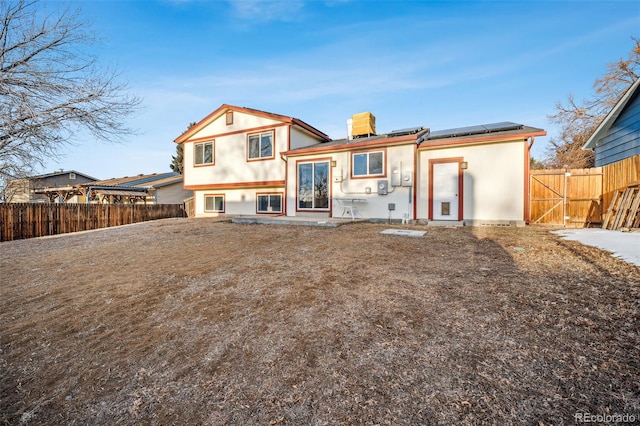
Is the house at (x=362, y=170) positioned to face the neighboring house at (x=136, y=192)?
no

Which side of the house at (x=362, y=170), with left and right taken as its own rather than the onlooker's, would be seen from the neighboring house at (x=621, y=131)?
right

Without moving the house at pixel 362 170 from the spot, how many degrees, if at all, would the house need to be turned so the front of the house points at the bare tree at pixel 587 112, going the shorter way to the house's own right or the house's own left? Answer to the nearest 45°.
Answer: approximately 45° to the house's own right

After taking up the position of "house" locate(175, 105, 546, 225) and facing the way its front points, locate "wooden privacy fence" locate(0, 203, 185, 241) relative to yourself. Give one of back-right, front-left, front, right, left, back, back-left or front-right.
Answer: left

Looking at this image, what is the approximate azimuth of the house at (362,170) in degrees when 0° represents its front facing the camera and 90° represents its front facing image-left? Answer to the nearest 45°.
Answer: approximately 180°

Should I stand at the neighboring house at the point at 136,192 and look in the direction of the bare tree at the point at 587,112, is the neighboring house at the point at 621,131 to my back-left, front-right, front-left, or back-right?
front-right

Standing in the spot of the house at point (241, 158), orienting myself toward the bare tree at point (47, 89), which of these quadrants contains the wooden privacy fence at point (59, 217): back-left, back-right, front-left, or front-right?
front-right

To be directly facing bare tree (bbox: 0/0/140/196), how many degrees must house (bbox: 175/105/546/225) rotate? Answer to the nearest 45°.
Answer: approximately 135° to its left

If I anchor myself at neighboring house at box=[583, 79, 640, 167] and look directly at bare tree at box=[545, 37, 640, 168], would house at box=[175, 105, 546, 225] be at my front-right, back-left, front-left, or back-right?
back-left

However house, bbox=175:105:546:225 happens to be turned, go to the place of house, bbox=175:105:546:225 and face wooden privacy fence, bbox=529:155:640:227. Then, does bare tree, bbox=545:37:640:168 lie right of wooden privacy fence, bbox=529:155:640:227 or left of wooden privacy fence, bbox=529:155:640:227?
left

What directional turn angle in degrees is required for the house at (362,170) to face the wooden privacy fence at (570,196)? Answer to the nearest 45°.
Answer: approximately 90° to its right
